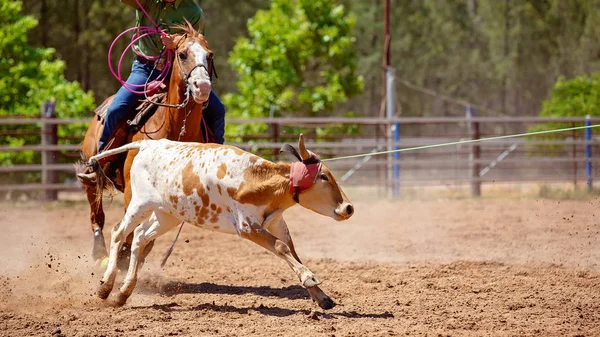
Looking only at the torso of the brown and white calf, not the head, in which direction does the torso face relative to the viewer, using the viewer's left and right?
facing to the right of the viewer

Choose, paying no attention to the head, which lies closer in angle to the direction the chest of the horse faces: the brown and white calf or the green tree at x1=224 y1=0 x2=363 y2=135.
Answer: the brown and white calf

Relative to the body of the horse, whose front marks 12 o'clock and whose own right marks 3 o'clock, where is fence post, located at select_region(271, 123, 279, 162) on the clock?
The fence post is roughly at 8 o'clock from the horse.

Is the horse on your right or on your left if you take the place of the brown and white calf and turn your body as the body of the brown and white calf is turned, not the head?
on your left

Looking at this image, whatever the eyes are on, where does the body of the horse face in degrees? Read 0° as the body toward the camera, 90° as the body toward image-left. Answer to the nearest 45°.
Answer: approximately 315°

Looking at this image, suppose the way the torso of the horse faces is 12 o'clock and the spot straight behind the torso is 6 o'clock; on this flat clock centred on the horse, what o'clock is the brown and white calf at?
The brown and white calf is roughly at 1 o'clock from the horse.

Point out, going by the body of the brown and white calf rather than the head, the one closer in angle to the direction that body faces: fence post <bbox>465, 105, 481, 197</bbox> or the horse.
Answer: the fence post

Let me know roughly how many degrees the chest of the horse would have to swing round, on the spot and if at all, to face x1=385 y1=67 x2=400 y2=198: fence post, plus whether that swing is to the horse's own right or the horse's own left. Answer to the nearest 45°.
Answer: approximately 90° to the horse's own left

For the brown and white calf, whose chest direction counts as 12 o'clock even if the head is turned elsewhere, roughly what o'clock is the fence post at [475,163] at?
The fence post is roughly at 10 o'clock from the brown and white calf.

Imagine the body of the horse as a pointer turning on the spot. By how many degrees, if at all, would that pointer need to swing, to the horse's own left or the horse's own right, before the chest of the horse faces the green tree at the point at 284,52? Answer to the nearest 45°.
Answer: approximately 135° to the horse's own left

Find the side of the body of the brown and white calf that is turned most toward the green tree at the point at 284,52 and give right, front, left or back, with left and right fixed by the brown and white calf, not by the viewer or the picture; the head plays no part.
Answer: left
